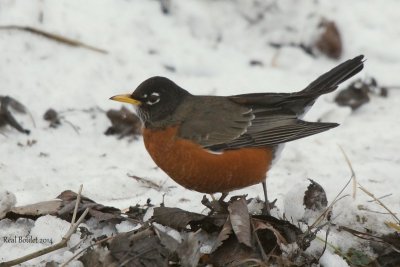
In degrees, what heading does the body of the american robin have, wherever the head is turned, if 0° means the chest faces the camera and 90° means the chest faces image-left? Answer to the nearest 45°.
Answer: approximately 90°

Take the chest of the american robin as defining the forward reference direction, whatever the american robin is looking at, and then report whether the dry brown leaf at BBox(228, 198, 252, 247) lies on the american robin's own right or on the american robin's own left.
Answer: on the american robin's own left

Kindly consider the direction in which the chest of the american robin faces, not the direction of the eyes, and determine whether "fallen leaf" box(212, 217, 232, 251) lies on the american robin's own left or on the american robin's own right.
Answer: on the american robin's own left

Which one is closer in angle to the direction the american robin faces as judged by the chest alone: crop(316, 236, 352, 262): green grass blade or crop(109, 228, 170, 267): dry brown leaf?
the dry brown leaf

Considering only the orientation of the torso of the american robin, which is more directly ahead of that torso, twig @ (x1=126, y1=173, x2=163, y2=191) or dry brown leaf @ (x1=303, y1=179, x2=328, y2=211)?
the twig
